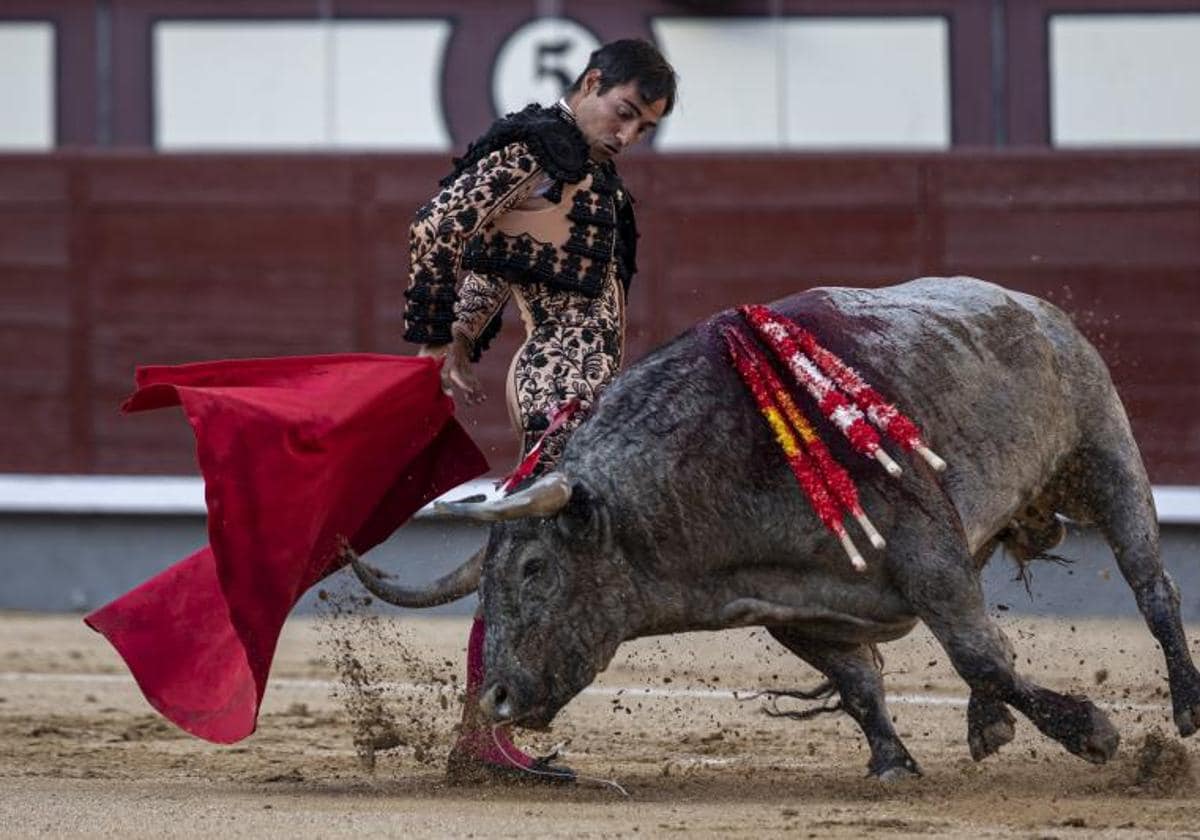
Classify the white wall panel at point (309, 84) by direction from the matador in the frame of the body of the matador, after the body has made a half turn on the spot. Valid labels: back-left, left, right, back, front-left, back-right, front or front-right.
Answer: front-right

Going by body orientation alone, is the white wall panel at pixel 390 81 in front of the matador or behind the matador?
behind

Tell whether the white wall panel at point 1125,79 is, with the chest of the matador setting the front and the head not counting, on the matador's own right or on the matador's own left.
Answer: on the matador's own left

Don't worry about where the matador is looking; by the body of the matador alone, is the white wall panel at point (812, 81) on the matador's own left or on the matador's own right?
on the matador's own left

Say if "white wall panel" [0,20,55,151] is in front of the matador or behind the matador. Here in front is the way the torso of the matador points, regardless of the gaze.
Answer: behind
